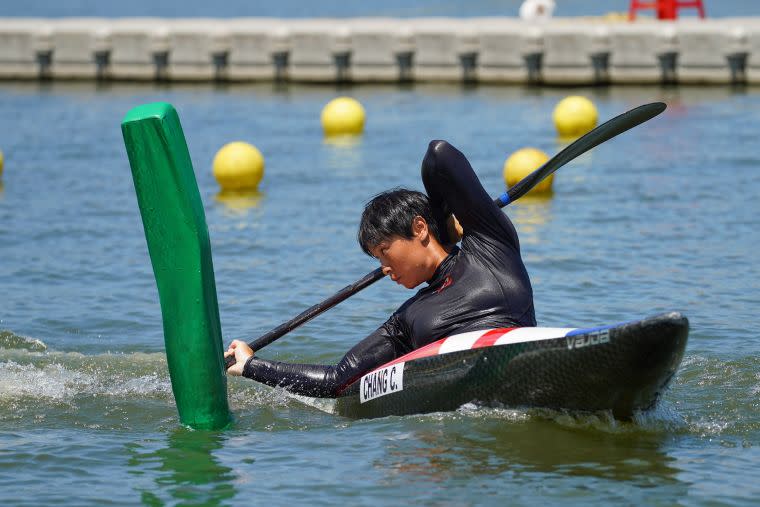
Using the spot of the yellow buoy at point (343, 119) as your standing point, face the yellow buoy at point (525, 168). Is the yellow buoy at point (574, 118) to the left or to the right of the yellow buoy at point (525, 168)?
left

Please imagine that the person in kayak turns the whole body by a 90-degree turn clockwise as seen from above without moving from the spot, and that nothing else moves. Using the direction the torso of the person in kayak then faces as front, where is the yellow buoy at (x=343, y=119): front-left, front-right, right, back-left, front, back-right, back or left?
front-right

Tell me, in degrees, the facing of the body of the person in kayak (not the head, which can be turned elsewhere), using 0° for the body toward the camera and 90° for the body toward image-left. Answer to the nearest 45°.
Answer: approximately 45°

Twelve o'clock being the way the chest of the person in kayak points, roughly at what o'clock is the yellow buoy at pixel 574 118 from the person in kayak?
The yellow buoy is roughly at 5 o'clock from the person in kayak.

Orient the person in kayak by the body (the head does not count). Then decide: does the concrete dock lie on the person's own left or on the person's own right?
on the person's own right
